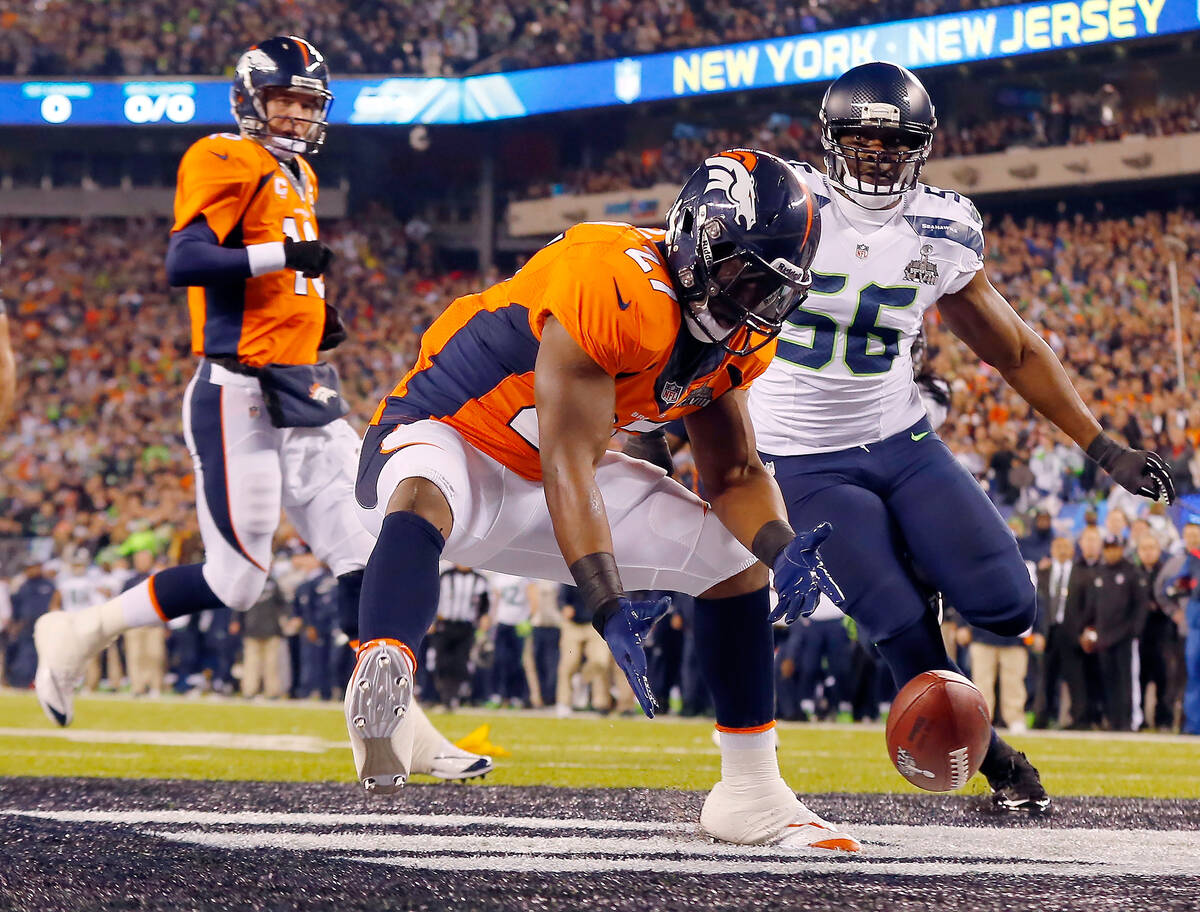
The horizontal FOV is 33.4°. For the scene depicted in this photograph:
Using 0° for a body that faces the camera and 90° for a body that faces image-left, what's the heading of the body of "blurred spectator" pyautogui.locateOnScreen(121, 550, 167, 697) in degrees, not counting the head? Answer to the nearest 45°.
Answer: approximately 0°

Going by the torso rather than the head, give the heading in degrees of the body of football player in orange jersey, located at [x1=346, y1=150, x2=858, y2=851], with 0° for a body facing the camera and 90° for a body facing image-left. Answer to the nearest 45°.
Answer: approximately 315°

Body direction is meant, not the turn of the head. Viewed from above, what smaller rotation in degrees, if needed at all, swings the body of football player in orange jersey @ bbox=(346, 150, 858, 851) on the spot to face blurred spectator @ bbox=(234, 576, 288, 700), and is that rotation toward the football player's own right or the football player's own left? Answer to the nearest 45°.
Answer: approximately 135° to the football player's own left

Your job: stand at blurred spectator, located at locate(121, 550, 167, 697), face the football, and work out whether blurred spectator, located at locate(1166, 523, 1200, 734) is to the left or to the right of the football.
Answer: left

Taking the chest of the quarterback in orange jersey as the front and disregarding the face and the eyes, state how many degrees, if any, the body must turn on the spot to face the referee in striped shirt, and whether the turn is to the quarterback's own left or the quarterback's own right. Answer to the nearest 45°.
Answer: approximately 135° to the quarterback's own left

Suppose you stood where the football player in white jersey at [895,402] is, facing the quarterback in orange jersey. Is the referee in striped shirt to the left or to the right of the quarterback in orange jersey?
right

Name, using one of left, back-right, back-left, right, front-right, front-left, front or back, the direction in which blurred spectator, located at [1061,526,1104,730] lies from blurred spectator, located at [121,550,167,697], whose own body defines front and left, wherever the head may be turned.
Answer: front-left

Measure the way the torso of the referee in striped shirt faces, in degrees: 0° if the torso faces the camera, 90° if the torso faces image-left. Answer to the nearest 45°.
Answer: approximately 0°

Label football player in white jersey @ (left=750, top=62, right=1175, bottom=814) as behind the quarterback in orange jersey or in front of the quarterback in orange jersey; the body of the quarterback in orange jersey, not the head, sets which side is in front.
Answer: in front

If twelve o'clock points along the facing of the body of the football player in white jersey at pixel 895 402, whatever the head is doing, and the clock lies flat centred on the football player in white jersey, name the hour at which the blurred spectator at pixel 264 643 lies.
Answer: The blurred spectator is roughly at 5 o'clock from the football player in white jersey.

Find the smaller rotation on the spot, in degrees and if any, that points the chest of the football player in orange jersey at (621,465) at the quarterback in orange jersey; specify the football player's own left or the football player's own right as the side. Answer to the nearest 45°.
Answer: approximately 180°
